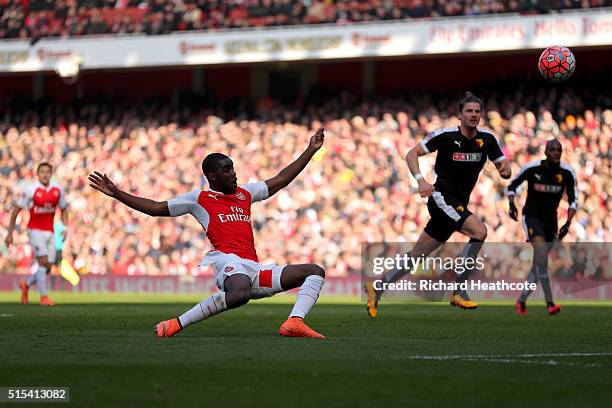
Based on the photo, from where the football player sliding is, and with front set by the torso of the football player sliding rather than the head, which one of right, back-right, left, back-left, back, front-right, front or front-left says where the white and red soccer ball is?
left

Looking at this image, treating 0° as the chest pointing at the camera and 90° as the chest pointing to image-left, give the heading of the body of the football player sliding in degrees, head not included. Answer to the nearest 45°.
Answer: approximately 315°
